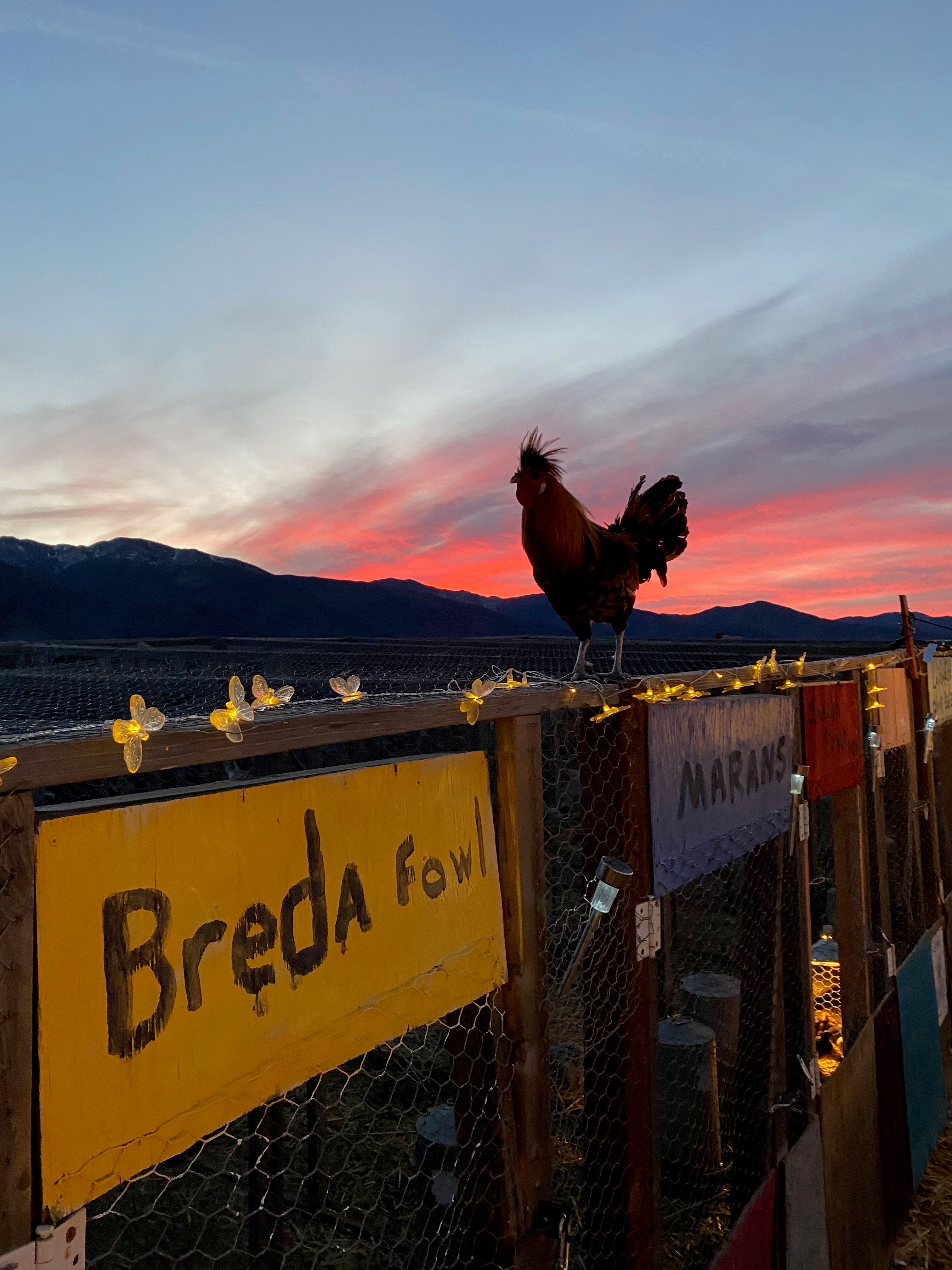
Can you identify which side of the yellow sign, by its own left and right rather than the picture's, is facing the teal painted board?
left

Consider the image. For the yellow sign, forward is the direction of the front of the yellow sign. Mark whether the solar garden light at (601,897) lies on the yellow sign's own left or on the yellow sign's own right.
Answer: on the yellow sign's own left

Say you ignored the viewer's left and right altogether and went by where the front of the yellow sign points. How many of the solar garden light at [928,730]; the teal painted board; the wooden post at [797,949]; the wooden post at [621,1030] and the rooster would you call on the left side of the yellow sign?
5

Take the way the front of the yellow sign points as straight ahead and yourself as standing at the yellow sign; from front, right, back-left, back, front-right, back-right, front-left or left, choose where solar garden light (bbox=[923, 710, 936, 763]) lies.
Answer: left

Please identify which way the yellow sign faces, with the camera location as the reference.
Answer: facing the viewer and to the right of the viewer

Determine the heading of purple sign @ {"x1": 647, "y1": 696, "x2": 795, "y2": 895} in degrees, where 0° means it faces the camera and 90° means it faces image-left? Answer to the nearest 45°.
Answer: approximately 315°

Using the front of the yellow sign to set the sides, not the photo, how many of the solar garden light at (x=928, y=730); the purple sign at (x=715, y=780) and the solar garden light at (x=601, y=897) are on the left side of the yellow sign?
3

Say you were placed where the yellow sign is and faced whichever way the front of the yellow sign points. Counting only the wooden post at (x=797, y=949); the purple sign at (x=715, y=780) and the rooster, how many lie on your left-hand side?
3

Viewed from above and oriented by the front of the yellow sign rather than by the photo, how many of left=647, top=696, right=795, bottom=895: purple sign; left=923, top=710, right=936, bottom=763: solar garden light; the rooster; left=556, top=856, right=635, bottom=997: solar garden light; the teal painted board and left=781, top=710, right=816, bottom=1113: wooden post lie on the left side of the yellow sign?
6

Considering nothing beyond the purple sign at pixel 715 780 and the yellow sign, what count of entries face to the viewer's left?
0
